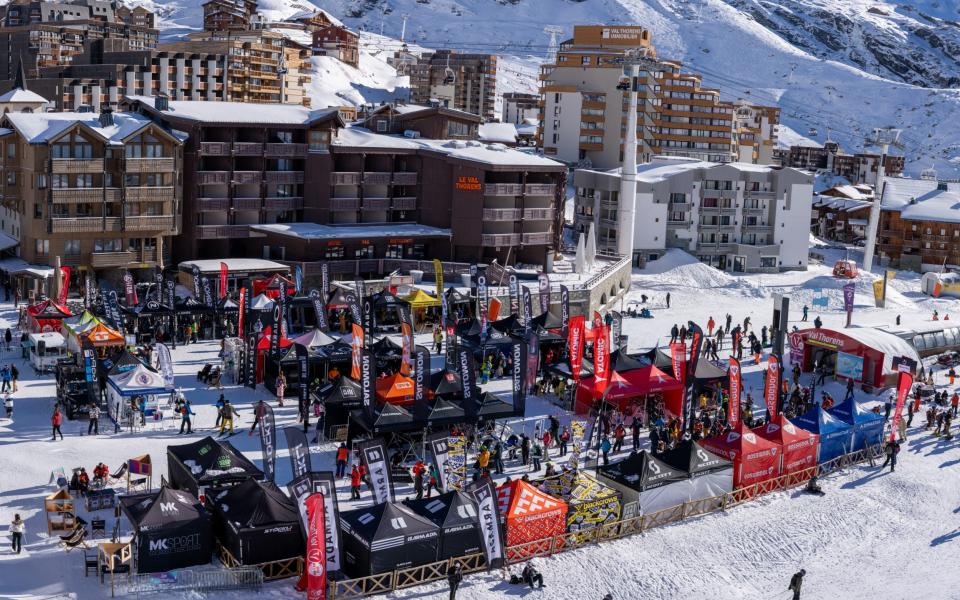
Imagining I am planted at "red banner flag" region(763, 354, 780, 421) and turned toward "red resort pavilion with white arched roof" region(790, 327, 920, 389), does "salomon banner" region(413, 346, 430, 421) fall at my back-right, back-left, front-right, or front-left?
back-left

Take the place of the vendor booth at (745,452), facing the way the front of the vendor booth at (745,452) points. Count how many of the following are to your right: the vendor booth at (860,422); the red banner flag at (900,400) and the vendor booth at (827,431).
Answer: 3

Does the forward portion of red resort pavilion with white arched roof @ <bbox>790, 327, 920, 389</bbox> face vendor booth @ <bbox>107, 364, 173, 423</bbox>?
yes

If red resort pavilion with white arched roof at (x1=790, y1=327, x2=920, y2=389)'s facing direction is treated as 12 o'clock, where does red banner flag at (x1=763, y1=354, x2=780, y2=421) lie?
The red banner flag is roughly at 11 o'clock from the red resort pavilion with white arched roof.

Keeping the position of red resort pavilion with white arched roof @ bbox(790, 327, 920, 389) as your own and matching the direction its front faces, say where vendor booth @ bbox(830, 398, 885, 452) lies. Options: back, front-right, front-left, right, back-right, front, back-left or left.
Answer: front-left

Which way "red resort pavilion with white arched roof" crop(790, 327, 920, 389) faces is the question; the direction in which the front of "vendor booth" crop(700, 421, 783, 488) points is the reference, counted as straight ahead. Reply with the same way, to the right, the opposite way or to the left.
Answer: to the left

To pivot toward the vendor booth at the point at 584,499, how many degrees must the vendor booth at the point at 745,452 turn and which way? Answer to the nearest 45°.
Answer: approximately 90° to its left

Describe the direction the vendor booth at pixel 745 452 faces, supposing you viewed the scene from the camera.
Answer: facing away from the viewer and to the left of the viewer

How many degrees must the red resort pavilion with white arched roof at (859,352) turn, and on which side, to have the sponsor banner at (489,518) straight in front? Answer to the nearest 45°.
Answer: approximately 45° to its left

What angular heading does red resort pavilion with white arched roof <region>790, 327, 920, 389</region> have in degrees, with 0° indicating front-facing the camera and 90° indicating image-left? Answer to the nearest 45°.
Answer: approximately 45°

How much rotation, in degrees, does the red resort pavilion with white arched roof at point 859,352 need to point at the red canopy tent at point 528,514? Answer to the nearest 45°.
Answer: approximately 45° to its left
